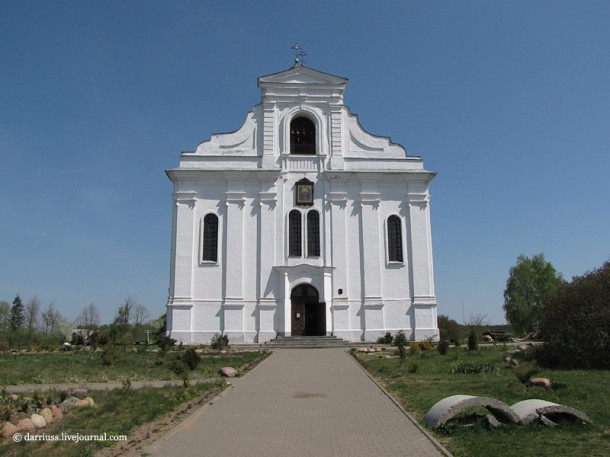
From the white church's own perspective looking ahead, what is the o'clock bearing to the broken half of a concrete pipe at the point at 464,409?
The broken half of a concrete pipe is roughly at 12 o'clock from the white church.

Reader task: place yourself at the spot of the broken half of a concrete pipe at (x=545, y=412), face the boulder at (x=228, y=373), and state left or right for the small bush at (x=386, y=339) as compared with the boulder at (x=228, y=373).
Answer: right

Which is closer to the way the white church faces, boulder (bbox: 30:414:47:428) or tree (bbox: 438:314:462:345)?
the boulder

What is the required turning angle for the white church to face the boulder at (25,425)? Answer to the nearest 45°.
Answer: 0° — it already faces it

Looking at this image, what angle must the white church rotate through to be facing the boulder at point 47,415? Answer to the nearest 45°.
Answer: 0° — it already faces it

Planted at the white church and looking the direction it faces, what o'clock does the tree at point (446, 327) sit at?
The tree is roughly at 8 o'clock from the white church.

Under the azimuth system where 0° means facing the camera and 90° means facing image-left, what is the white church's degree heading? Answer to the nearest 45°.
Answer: approximately 0°
